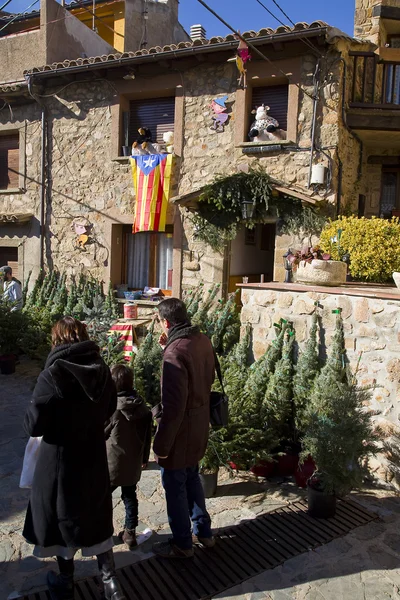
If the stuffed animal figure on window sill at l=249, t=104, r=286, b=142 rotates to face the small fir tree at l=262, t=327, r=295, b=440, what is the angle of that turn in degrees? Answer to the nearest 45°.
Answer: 0° — it already faces it

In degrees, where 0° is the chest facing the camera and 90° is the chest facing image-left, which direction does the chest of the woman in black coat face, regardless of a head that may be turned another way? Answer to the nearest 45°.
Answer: approximately 180°

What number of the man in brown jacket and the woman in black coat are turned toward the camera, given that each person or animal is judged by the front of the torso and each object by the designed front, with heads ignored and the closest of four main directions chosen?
0

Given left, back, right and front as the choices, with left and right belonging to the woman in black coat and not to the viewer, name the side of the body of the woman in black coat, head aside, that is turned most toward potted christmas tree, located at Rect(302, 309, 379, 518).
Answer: right

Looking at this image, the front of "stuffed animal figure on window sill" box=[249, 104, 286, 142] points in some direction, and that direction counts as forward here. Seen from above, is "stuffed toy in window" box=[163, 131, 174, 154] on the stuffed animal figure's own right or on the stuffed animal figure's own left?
on the stuffed animal figure's own right

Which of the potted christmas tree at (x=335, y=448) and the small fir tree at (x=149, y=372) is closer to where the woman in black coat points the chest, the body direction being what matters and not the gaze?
the small fir tree

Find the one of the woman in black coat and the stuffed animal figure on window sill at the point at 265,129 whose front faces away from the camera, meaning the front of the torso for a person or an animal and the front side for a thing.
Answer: the woman in black coat

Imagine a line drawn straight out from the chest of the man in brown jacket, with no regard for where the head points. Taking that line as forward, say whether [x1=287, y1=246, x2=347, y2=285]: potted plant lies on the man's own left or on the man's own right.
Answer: on the man's own right

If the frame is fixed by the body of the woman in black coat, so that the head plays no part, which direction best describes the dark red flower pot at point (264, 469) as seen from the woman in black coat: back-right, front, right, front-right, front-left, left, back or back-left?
front-right

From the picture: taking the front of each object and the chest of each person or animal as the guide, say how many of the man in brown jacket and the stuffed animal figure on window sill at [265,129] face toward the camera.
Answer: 1

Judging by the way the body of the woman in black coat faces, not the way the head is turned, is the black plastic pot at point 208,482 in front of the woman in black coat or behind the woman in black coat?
in front

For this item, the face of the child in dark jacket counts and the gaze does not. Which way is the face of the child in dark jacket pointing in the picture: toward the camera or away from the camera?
away from the camera

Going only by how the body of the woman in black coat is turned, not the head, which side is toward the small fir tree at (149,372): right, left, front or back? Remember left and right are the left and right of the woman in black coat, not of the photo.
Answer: front

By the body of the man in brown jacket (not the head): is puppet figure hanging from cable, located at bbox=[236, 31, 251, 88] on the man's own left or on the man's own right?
on the man's own right

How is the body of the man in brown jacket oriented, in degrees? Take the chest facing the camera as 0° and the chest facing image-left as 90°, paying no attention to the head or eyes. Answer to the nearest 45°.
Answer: approximately 135°

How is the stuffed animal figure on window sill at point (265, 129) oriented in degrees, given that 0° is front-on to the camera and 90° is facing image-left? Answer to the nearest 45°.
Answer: approximately 0°
